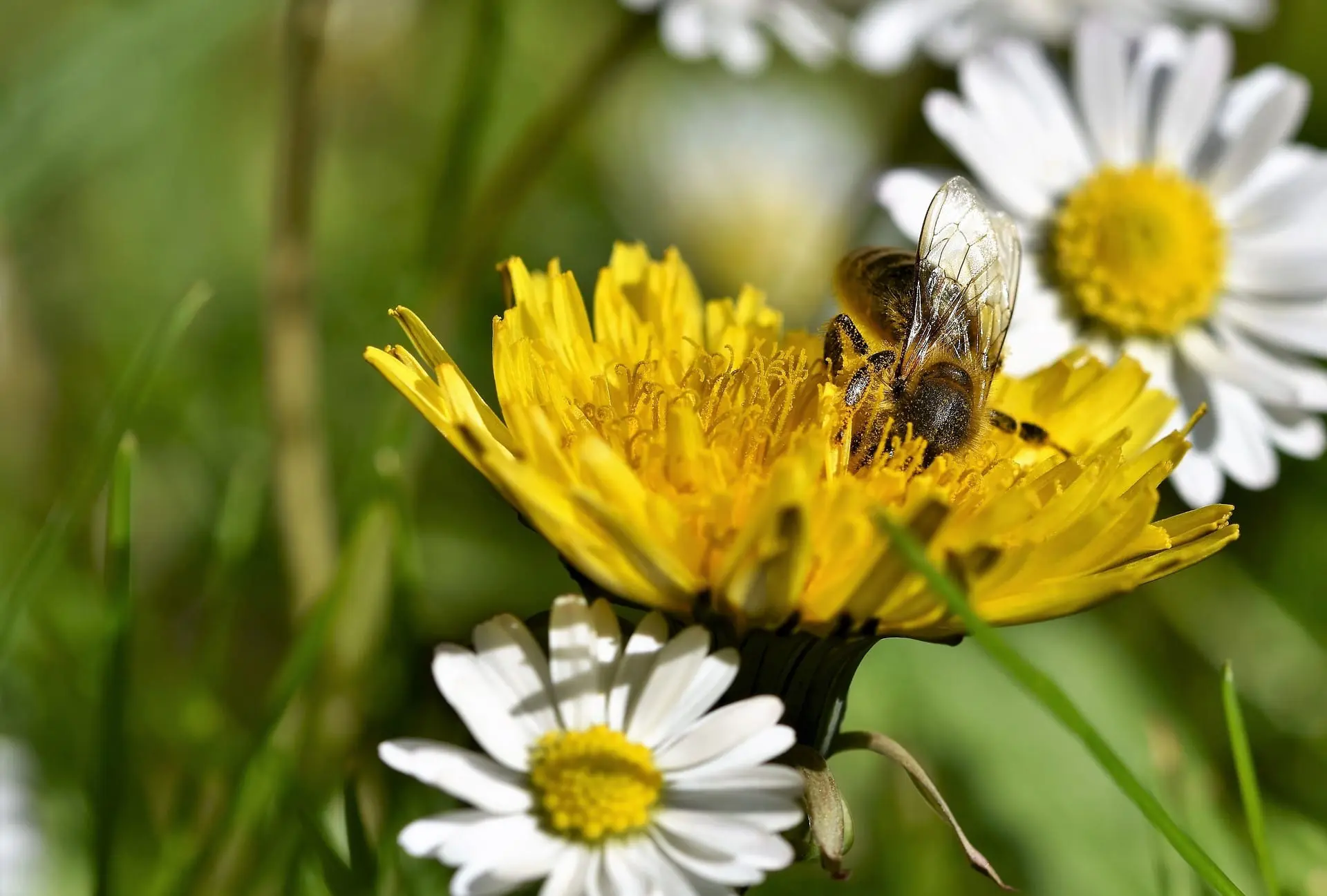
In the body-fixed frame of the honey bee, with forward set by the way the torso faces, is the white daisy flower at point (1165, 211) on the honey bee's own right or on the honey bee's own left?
on the honey bee's own left

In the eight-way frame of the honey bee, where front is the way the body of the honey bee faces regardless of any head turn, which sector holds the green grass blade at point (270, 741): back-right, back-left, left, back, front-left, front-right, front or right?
right

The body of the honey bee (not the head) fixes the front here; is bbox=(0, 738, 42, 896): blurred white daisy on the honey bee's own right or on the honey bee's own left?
on the honey bee's own right

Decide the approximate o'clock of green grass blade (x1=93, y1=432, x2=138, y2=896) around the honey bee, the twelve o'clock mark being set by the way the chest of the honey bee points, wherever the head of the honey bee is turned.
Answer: The green grass blade is roughly at 3 o'clock from the honey bee.

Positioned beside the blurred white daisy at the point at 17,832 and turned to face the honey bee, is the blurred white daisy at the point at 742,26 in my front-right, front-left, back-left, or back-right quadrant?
front-left

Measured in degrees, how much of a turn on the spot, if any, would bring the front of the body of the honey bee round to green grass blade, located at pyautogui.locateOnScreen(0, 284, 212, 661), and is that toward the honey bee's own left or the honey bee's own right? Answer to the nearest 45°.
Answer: approximately 135° to the honey bee's own right

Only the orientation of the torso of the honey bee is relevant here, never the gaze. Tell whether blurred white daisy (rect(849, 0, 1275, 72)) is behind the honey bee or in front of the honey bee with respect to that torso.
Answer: behind
